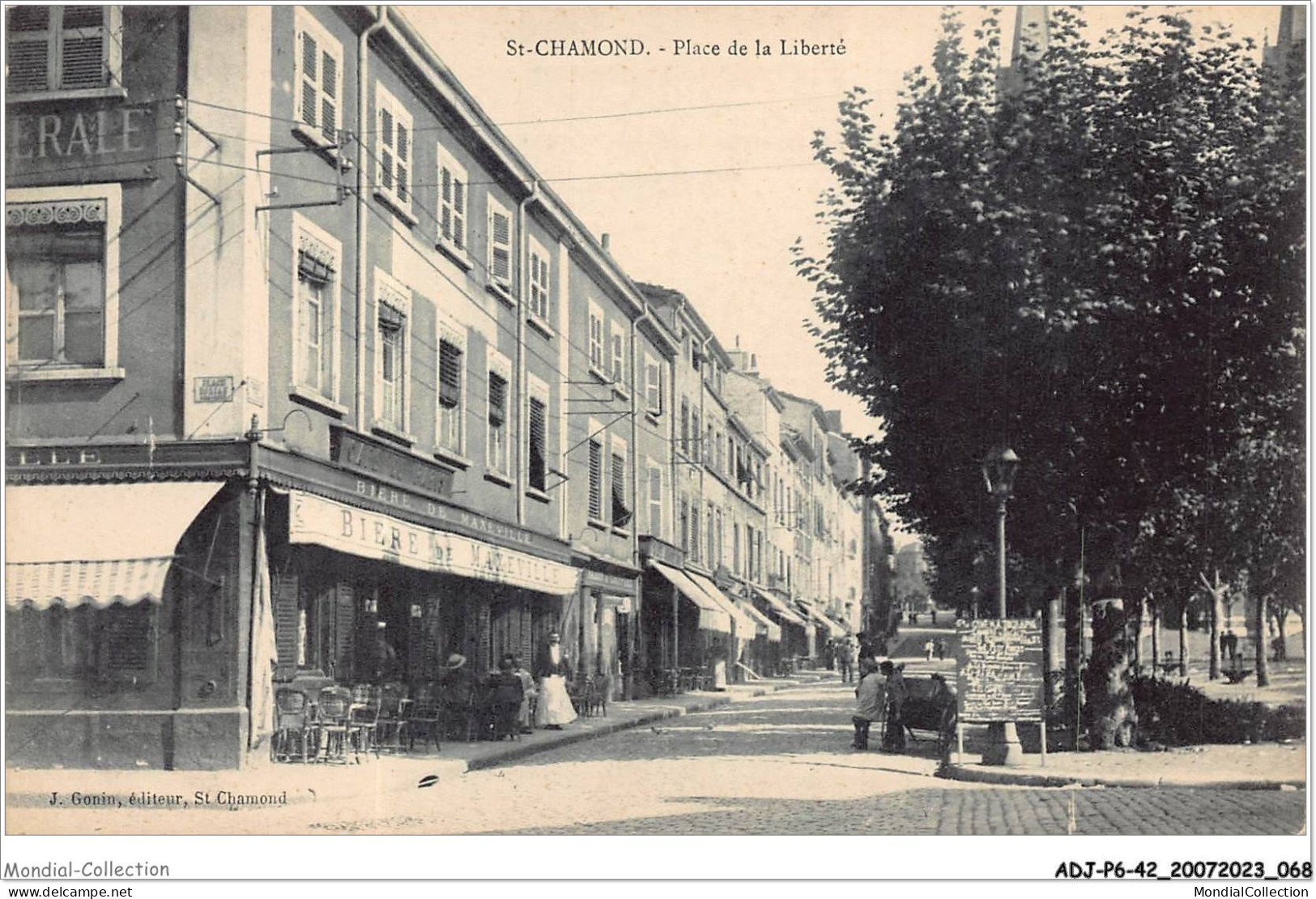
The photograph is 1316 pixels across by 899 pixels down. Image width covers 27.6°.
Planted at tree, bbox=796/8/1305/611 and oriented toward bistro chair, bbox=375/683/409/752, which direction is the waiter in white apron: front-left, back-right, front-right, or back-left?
front-right

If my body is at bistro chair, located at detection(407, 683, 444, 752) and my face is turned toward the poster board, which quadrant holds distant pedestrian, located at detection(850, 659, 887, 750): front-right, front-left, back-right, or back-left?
front-left

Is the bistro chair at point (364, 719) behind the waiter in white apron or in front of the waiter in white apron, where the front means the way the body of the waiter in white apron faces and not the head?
in front

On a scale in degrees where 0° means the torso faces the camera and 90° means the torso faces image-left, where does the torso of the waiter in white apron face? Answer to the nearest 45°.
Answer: approximately 0°

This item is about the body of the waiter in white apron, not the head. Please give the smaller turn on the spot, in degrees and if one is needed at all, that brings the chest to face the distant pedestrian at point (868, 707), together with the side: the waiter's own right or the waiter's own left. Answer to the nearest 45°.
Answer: approximately 45° to the waiter's own left

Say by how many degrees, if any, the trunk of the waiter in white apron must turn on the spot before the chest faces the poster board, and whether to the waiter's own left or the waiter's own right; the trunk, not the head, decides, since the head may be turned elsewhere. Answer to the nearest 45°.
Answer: approximately 45° to the waiter's own left

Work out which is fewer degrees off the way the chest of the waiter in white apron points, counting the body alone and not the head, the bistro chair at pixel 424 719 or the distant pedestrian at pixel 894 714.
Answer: the bistro chair

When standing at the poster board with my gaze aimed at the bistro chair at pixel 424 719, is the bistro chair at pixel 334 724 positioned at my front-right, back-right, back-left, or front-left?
front-left

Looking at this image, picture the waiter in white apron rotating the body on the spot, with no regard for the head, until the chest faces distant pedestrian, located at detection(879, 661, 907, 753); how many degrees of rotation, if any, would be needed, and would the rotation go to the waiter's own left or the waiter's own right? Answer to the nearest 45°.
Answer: approximately 45° to the waiter's own left

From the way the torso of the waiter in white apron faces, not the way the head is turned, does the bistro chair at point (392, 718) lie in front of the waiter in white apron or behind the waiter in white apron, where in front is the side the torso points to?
in front

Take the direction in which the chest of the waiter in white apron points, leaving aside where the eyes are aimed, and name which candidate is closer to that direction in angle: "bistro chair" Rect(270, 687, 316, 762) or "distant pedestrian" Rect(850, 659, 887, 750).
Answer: the bistro chair

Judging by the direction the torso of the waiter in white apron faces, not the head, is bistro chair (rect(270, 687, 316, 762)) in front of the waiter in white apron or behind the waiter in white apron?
in front
